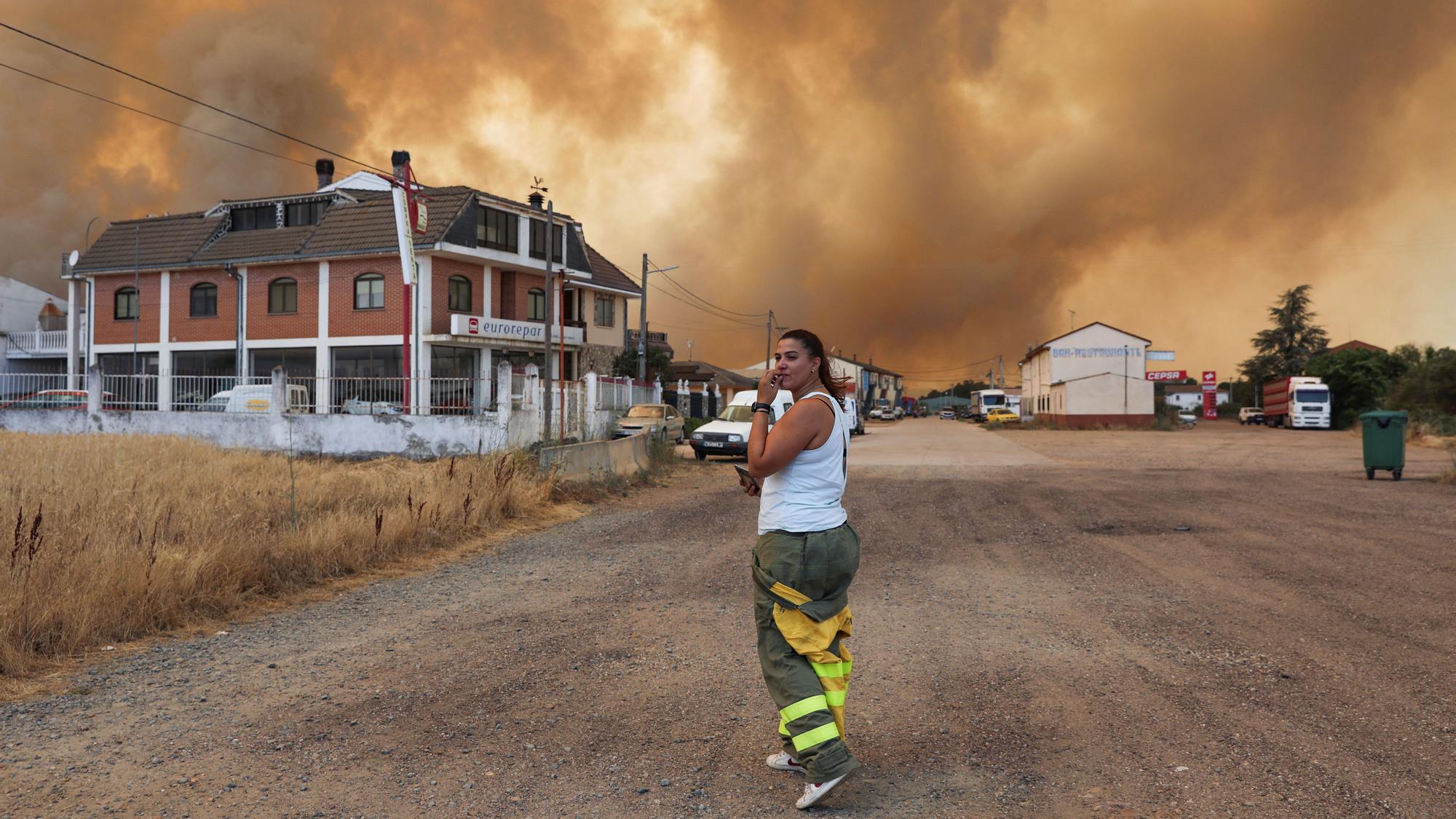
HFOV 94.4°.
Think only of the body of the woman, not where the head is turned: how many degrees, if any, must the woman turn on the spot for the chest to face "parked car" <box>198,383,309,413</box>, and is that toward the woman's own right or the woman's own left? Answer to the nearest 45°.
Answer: approximately 45° to the woman's own right

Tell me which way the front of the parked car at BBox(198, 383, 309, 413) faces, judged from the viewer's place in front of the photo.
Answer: facing to the left of the viewer

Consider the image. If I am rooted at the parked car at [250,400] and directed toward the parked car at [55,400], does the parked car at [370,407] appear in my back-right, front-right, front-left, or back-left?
back-left

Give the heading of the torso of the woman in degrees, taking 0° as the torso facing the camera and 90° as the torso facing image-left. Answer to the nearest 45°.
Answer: approximately 90°

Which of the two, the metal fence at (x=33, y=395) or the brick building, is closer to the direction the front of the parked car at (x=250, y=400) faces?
the metal fence

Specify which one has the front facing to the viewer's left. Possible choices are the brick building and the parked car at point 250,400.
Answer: the parked car

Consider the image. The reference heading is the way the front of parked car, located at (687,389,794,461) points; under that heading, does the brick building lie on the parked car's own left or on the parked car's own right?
on the parked car's own right

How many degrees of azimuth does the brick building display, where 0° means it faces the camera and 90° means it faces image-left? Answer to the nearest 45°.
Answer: approximately 315°

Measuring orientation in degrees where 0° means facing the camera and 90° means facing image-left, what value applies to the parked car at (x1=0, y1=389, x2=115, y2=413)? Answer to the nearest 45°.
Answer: approximately 90°

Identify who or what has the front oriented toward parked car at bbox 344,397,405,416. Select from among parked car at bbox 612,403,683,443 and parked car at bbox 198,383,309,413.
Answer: parked car at bbox 612,403,683,443

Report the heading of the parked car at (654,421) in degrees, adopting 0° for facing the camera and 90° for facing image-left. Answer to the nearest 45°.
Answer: approximately 45°
